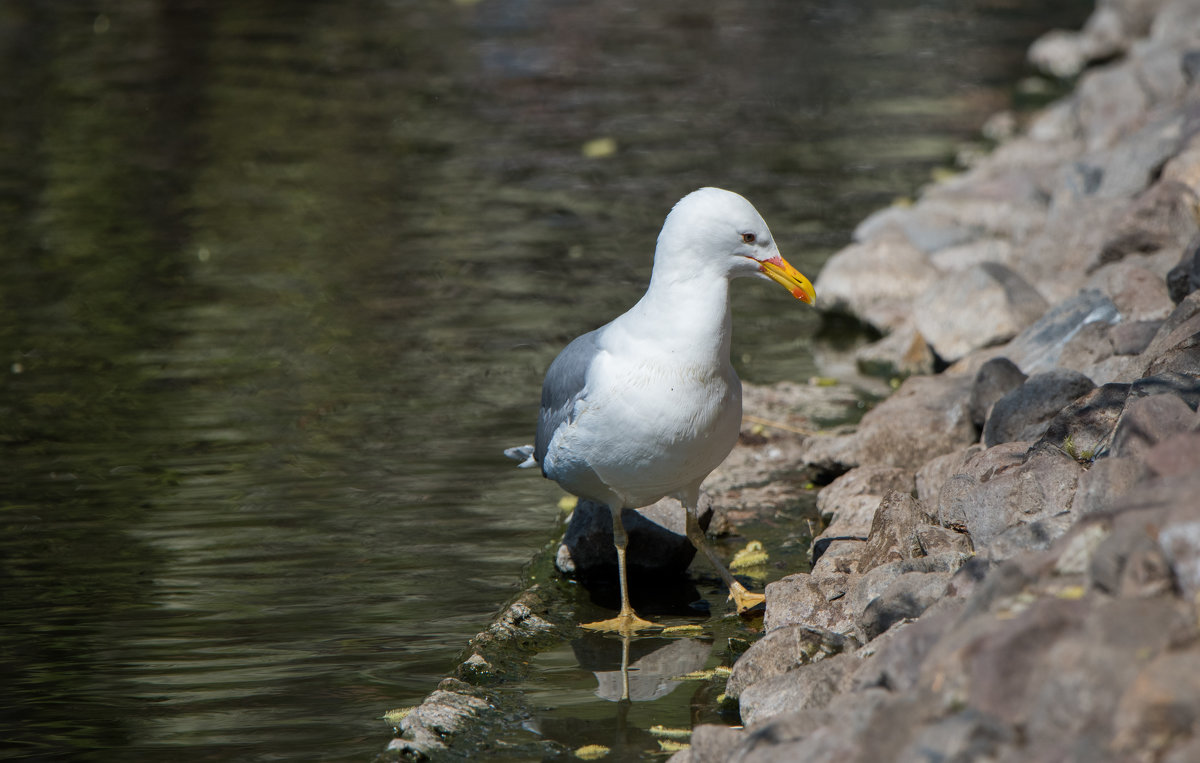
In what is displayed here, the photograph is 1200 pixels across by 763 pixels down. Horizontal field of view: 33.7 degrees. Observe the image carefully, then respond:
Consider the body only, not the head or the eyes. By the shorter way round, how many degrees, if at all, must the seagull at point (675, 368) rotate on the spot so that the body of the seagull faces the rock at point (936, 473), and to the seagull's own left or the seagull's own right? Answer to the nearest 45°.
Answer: approximately 90° to the seagull's own left

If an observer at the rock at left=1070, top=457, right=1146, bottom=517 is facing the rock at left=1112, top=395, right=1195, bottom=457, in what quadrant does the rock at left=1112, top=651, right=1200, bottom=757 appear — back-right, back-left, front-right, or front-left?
back-right

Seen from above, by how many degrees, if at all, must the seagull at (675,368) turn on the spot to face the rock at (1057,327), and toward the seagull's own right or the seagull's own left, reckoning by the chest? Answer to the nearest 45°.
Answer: approximately 90° to the seagull's own left

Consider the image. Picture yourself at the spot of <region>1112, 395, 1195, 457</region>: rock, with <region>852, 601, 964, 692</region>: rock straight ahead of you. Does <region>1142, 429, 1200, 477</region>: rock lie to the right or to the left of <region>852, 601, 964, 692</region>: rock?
left

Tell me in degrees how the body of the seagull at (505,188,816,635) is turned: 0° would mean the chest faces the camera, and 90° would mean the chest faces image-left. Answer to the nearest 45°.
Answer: approximately 315°

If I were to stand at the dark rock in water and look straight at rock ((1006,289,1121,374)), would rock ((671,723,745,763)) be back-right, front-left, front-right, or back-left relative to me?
back-right

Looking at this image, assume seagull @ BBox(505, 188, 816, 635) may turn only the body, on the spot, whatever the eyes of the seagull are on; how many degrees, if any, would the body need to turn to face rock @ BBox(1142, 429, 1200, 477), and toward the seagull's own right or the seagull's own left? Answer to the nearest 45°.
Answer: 0° — it already faces it

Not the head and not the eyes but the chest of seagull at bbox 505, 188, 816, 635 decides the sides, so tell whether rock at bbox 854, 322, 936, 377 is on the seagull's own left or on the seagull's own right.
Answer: on the seagull's own left

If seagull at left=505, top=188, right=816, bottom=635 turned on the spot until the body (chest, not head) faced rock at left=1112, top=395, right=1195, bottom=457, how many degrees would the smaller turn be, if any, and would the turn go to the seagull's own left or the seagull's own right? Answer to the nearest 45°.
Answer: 0° — it already faces it
